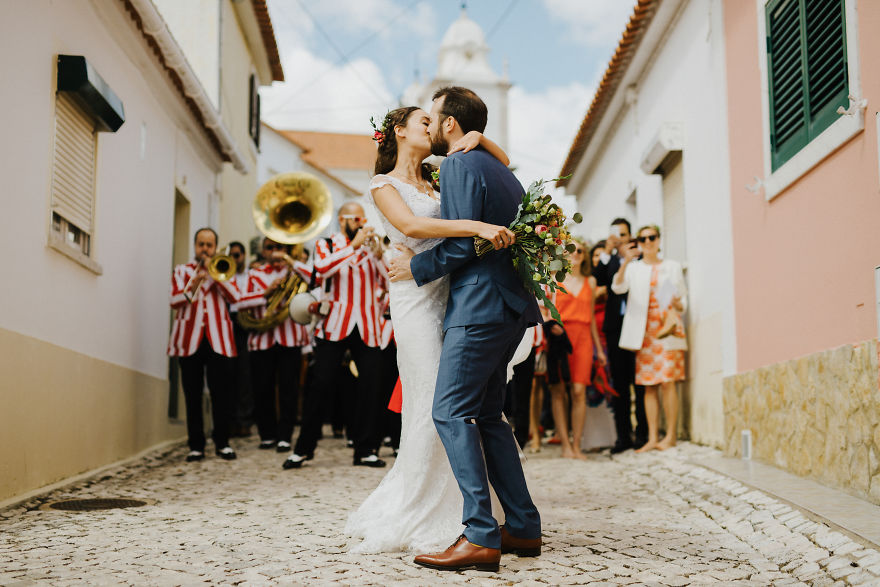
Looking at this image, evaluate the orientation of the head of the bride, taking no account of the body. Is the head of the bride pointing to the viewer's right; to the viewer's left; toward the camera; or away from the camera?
to the viewer's right

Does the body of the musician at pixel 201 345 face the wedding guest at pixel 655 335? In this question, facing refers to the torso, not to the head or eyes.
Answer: no

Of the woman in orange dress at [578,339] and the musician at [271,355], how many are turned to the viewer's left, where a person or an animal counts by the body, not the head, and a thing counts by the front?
0

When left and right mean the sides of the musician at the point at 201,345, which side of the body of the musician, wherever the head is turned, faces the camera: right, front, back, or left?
front

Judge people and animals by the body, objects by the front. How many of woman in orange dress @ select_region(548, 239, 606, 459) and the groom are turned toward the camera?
1

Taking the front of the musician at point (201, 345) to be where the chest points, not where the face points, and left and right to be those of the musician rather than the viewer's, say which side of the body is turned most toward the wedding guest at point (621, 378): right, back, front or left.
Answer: left

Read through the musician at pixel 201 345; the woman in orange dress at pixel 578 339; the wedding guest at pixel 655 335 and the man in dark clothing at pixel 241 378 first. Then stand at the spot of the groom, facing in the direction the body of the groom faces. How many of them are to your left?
0

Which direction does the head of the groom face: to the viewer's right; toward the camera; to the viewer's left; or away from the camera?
to the viewer's left

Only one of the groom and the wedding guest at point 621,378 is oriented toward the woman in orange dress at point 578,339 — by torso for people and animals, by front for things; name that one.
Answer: the wedding guest

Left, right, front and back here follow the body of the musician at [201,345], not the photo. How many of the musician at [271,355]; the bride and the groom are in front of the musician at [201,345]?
2

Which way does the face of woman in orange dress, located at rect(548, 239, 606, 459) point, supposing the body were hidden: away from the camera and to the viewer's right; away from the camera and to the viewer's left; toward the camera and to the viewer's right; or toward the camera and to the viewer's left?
toward the camera and to the viewer's left

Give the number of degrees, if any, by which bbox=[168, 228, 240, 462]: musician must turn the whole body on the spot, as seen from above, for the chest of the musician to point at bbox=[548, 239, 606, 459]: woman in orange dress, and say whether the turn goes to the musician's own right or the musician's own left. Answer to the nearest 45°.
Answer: approximately 90° to the musician's own left

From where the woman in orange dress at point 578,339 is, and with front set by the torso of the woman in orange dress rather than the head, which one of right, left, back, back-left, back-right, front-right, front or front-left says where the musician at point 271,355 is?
right

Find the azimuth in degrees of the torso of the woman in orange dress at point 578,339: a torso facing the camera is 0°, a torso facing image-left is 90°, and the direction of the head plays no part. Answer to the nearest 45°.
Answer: approximately 0°

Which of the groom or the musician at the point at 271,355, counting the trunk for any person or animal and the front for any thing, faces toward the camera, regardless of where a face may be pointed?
the musician

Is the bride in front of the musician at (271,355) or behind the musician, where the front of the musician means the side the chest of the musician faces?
in front

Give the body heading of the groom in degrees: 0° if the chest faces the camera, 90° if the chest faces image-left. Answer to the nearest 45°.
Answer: approximately 90°

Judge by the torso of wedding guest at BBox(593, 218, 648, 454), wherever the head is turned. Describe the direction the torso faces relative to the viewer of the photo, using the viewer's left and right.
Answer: facing the viewer and to the left of the viewer

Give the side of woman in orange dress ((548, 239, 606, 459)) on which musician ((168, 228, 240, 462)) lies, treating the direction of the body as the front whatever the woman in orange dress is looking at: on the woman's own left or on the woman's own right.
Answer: on the woman's own right
